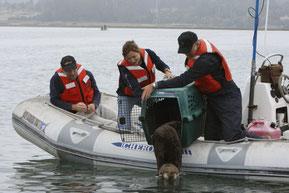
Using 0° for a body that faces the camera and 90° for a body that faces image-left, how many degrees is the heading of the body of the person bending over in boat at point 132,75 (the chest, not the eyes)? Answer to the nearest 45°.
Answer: approximately 315°

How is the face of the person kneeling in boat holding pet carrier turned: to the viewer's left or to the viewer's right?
to the viewer's left

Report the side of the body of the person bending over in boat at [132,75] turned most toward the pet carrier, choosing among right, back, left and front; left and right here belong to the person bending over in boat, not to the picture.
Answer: front

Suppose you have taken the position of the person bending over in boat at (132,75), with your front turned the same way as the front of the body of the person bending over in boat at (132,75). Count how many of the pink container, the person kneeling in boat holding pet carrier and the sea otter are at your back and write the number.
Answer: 0

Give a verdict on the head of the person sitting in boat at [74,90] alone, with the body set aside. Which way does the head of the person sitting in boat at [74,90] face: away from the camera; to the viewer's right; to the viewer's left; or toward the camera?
toward the camera

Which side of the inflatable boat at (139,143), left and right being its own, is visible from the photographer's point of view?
left

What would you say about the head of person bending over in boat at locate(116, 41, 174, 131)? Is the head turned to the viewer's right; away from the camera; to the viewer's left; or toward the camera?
toward the camera

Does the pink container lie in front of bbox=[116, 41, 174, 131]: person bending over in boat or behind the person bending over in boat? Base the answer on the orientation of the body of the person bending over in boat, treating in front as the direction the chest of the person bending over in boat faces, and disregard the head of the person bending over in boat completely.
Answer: in front
